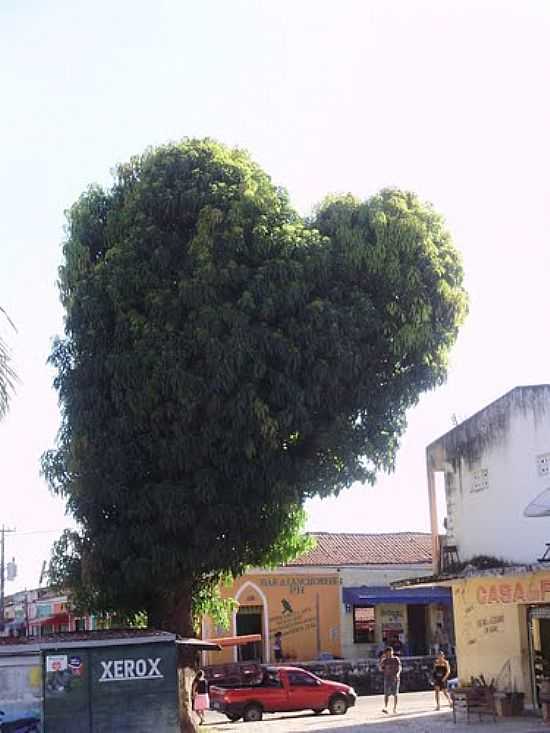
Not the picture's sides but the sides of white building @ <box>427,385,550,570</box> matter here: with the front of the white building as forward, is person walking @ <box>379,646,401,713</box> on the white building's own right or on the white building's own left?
on the white building's own right

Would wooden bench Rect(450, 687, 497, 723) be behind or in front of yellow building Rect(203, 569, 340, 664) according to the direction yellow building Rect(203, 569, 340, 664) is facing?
in front

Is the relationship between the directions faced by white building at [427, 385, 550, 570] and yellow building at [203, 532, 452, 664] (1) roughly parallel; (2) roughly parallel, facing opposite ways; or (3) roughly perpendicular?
roughly perpendicular

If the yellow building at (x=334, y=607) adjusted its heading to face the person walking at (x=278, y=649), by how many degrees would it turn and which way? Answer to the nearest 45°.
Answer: approximately 45° to its right

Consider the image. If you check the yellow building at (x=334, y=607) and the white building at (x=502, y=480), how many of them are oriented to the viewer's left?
1

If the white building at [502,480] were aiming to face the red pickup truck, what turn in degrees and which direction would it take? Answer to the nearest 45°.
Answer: approximately 45° to its right
